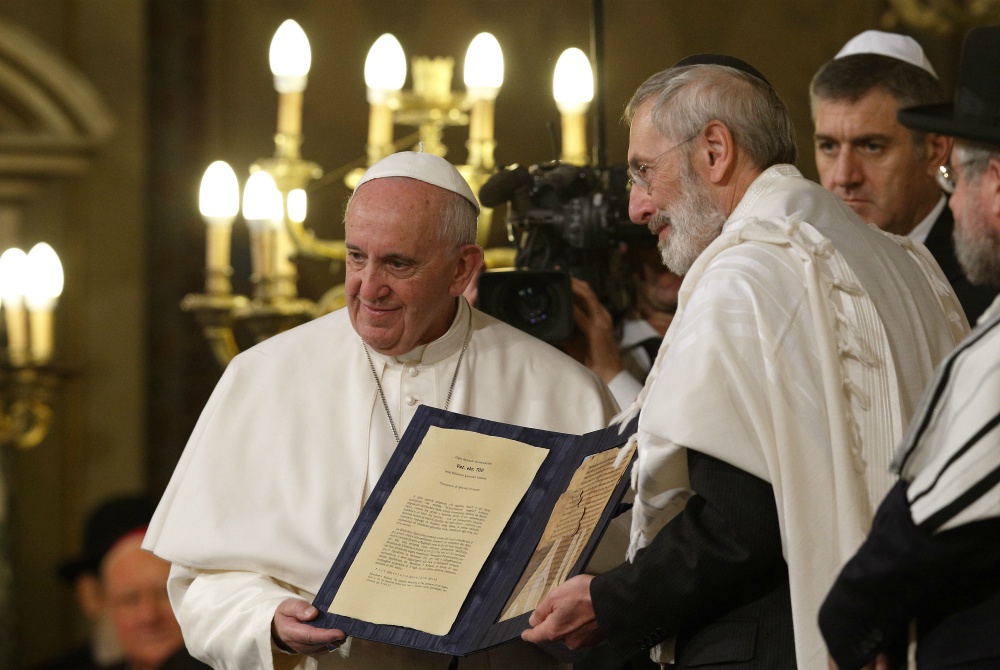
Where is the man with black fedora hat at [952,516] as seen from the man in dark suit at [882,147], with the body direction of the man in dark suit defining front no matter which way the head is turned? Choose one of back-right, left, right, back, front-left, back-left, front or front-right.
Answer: front-left

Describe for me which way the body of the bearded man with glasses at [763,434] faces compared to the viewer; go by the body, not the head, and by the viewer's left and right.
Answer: facing to the left of the viewer

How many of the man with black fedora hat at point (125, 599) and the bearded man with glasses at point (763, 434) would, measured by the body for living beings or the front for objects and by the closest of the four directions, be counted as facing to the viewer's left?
1

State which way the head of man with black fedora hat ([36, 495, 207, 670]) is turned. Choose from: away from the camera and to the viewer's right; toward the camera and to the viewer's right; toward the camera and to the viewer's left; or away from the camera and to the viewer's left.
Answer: toward the camera and to the viewer's right

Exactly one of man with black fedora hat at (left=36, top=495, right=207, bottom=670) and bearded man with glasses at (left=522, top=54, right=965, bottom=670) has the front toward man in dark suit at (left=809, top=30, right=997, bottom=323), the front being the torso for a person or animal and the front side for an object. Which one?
the man with black fedora hat

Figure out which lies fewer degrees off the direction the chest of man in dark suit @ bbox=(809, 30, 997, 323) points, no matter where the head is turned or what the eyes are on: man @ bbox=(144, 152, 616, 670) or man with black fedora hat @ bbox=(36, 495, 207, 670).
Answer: the man

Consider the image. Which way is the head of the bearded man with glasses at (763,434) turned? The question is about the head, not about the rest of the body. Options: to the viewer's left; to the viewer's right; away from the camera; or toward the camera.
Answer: to the viewer's left

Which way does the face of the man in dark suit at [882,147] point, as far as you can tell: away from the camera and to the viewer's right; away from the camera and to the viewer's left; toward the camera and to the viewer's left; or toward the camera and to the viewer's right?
toward the camera and to the viewer's left

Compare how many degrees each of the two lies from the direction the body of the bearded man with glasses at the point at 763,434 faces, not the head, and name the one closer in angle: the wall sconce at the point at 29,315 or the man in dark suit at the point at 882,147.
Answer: the wall sconce

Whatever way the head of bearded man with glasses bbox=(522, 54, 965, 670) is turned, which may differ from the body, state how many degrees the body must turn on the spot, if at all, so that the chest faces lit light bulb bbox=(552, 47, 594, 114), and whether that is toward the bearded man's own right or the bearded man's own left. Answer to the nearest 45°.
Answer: approximately 90° to the bearded man's own right

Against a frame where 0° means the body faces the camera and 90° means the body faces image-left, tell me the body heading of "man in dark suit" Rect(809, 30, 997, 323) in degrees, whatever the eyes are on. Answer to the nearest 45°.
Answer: approximately 45°
